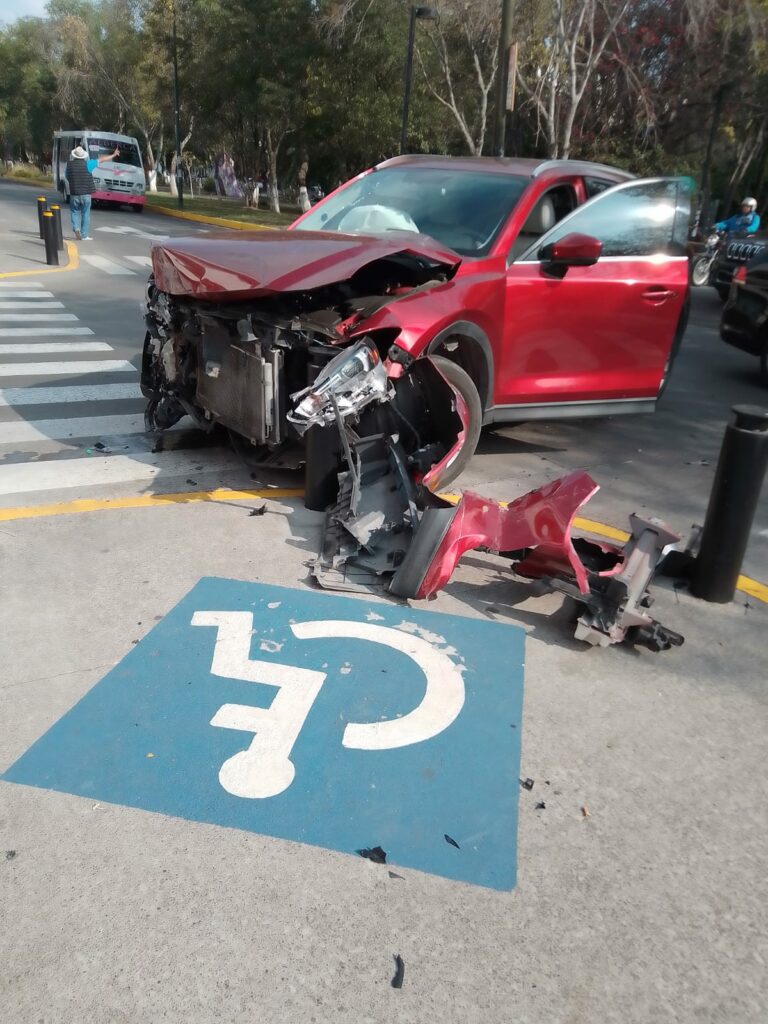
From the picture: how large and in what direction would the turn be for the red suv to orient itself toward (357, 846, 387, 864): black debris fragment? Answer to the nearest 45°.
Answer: approximately 45° to its left

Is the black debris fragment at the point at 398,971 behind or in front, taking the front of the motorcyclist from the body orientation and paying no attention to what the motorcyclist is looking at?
in front

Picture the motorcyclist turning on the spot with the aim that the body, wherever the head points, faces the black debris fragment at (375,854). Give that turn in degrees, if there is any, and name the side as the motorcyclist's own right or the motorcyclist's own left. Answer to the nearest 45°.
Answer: approximately 45° to the motorcyclist's own left

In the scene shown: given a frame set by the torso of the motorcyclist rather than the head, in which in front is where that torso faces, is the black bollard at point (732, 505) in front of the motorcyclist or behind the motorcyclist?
in front

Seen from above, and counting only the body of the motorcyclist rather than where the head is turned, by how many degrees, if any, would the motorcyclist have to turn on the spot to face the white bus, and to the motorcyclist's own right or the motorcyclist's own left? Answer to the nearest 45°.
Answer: approximately 45° to the motorcyclist's own right

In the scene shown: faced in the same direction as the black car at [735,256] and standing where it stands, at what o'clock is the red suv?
The red suv is roughly at 11 o'clock from the black car.

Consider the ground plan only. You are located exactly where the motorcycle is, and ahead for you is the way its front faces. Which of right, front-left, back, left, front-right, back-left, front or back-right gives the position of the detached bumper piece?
front-left

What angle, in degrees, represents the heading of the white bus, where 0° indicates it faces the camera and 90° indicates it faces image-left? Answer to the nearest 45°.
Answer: approximately 315°

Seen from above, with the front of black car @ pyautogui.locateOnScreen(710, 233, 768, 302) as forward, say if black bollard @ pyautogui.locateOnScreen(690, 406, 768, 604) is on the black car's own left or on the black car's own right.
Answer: on the black car's own left

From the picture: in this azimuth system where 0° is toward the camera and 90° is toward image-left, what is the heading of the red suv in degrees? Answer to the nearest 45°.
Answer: approximately 45°

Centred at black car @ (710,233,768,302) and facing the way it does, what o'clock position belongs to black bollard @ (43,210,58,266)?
The black bollard is roughly at 1 o'clock from the black car.
